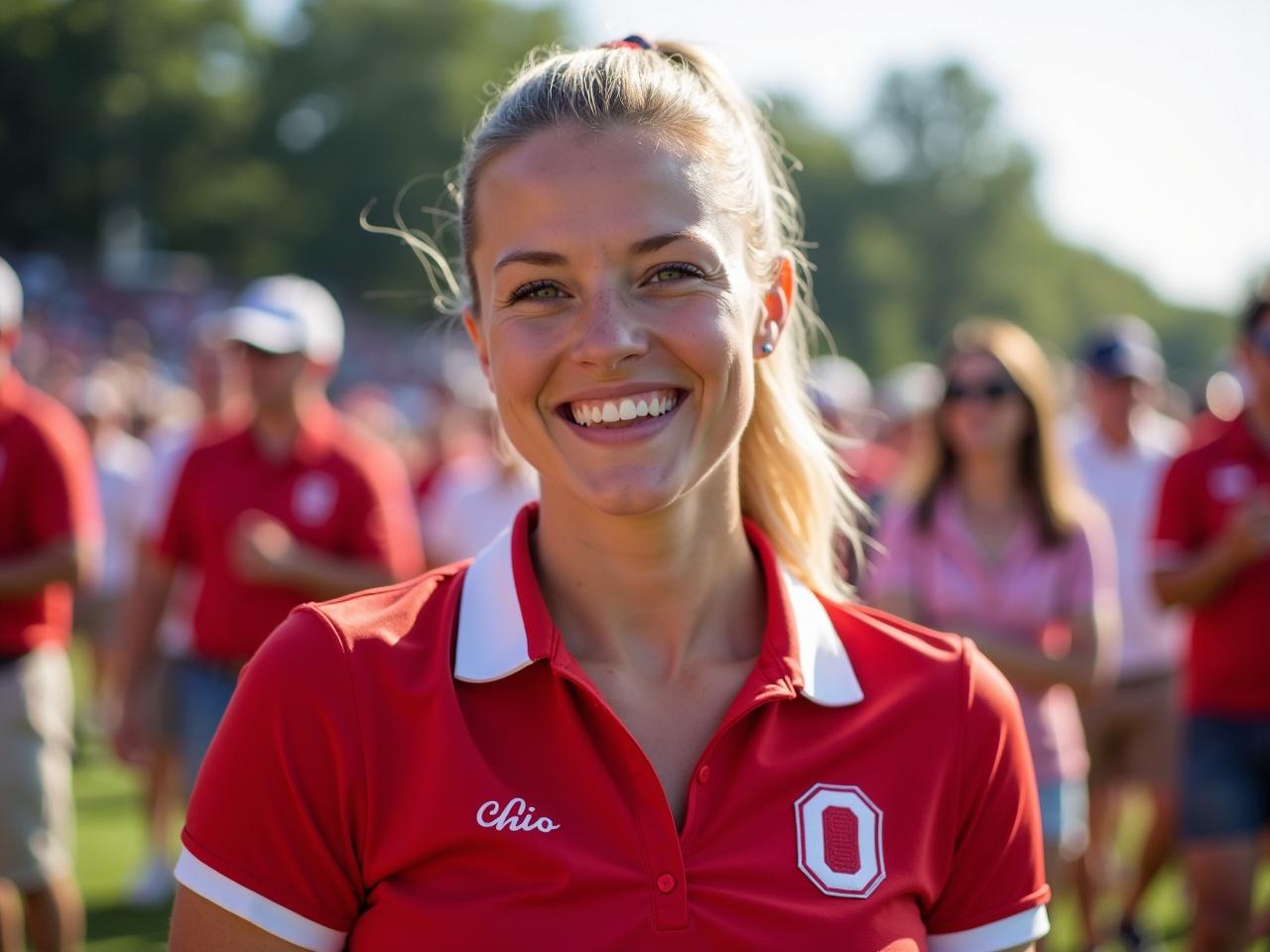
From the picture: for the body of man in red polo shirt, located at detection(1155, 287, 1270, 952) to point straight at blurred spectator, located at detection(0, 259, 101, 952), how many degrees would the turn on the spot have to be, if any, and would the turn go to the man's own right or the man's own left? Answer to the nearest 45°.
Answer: approximately 90° to the man's own right

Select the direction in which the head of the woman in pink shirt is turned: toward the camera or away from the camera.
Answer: toward the camera

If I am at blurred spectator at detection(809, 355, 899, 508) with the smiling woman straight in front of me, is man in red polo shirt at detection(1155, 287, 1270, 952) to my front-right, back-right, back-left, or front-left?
front-left

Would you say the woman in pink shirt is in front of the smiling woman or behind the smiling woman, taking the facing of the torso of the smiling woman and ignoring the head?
behind

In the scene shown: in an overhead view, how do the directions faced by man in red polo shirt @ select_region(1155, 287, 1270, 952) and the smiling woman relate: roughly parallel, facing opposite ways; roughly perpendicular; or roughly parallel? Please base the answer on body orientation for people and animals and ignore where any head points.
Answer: roughly parallel

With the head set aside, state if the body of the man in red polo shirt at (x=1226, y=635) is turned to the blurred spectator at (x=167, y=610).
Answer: no

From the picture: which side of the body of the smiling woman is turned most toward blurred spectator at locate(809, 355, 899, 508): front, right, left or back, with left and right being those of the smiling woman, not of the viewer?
back

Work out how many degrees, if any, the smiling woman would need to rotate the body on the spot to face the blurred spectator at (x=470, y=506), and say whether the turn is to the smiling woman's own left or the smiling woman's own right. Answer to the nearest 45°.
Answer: approximately 180°

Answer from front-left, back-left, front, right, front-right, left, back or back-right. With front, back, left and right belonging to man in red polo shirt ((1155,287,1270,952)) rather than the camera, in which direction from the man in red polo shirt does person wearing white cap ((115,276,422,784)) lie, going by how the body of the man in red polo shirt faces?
right

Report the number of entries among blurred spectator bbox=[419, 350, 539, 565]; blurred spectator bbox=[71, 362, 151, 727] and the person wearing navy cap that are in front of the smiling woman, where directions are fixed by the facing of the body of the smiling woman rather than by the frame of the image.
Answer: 0

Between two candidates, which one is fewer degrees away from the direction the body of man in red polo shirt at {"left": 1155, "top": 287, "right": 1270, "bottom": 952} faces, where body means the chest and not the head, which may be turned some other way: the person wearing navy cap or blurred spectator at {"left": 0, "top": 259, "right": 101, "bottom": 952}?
the blurred spectator

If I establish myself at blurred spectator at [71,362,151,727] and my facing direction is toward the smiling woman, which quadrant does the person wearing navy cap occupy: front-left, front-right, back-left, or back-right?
front-left

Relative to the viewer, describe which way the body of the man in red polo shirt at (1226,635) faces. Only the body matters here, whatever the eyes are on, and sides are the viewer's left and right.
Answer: facing the viewer

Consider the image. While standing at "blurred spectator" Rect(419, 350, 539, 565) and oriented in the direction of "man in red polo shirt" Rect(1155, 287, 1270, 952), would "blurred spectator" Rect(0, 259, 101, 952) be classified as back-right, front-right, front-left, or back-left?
front-right

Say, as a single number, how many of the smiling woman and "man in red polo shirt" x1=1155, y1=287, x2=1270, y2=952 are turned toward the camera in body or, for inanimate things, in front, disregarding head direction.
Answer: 2
